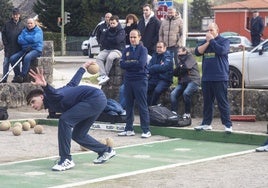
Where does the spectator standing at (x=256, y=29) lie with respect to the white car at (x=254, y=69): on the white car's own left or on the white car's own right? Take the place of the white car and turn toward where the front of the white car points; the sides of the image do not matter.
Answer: on the white car's own right

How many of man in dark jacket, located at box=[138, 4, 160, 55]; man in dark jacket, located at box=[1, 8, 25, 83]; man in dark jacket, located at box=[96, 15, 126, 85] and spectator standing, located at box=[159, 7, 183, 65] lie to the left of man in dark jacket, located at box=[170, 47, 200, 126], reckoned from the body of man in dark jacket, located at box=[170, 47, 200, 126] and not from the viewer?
0

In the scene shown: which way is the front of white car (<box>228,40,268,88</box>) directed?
to the viewer's left

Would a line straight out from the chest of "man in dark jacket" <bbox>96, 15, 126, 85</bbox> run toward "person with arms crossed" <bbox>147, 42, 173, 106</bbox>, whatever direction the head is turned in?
no

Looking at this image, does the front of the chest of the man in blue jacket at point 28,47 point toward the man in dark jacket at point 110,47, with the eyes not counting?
no

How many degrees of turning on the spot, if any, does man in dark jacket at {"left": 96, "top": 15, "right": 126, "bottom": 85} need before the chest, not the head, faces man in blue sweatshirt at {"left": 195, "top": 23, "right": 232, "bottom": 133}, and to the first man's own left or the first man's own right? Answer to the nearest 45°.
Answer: approximately 90° to the first man's own left

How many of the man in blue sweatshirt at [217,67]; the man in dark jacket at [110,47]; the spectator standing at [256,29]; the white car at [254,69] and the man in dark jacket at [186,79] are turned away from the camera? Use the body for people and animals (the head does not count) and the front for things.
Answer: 0

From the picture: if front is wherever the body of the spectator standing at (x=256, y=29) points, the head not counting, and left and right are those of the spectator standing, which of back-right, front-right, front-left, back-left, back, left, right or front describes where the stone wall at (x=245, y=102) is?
front-left

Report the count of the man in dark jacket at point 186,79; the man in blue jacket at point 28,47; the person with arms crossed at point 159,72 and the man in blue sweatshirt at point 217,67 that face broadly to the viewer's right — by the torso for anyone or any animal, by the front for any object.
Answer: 0

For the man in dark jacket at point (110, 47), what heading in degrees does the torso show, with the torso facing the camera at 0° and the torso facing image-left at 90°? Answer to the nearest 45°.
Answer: approximately 45°

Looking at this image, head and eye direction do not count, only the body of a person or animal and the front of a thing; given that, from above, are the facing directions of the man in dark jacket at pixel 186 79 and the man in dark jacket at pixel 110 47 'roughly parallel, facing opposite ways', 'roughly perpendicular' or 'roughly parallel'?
roughly parallel

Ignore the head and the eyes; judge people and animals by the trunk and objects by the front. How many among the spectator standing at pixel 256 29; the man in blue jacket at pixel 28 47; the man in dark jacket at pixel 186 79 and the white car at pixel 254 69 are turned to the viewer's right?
0

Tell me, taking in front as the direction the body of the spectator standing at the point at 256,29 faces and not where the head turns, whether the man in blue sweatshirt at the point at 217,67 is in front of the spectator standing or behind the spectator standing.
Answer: in front

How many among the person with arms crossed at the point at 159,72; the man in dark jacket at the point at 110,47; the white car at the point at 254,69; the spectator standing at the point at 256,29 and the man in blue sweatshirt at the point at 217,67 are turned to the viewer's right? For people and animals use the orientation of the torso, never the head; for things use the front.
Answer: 0

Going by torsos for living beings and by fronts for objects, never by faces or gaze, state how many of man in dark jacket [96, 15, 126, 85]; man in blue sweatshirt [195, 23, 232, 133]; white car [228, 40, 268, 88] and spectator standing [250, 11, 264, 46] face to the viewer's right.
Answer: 0

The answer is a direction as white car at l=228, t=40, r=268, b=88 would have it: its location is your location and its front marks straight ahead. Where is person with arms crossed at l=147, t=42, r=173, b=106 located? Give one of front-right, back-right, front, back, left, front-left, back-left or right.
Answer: front-left

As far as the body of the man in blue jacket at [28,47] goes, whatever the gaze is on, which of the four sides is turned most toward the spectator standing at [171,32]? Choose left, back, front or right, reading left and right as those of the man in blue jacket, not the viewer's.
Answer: left

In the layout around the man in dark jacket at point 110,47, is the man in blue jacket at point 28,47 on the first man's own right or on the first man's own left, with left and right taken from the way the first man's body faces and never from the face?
on the first man's own right

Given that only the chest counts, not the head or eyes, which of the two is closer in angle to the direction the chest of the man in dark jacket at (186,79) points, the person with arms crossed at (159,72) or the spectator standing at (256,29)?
the person with arms crossed
